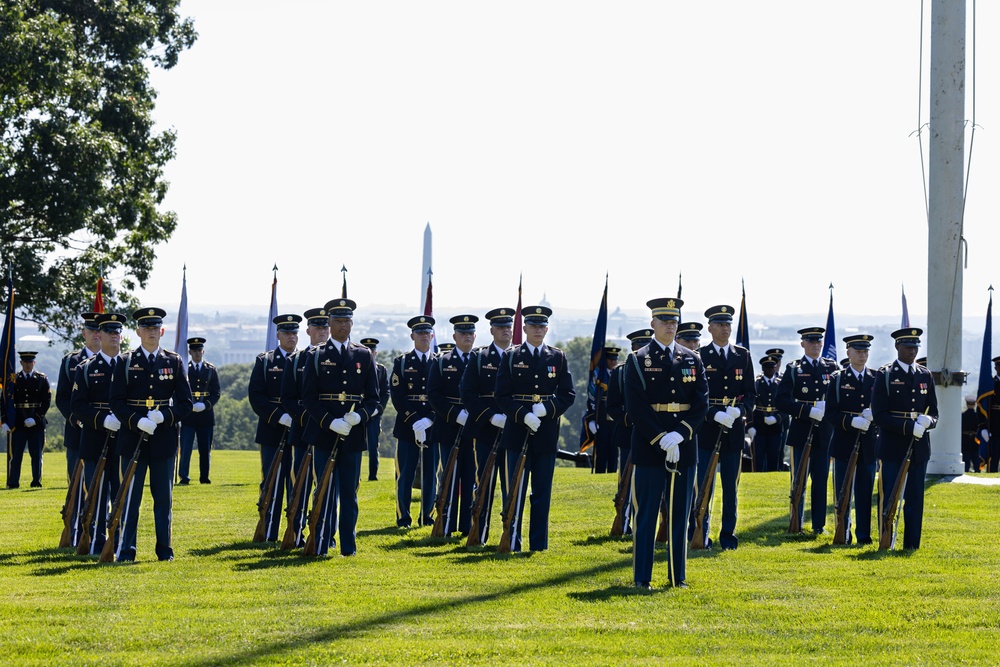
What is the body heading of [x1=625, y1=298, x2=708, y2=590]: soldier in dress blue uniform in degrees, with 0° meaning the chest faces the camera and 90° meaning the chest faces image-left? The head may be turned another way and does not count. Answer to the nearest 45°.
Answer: approximately 0°

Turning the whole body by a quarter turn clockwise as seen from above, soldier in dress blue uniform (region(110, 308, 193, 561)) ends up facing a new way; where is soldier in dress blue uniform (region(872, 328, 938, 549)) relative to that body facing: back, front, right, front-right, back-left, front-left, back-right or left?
back

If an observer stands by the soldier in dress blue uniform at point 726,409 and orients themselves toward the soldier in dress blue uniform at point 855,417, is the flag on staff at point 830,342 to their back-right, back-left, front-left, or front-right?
front-left

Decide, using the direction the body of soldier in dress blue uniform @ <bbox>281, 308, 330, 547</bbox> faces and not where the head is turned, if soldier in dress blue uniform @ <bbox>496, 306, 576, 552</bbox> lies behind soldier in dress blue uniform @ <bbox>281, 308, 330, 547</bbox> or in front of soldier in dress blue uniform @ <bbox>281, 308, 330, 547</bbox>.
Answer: in front

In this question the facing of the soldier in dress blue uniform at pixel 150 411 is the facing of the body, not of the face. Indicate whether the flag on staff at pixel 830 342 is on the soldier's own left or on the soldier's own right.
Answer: on the soldier's own left

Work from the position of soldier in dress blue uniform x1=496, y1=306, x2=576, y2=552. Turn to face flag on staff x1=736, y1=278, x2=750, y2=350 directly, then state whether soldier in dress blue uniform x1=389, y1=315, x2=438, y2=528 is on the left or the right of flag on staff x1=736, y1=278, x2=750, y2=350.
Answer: left

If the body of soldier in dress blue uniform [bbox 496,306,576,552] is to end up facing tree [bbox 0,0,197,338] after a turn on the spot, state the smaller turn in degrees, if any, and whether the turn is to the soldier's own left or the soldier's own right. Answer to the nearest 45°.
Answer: approximately 135° to the soldier's own right

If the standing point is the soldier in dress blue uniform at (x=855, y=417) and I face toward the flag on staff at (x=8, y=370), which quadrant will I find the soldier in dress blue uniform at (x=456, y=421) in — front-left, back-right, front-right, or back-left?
front-left

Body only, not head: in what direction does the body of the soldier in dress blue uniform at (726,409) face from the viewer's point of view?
toward the camera

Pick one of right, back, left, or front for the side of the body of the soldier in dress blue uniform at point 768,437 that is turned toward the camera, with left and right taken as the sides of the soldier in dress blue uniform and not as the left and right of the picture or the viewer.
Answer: front

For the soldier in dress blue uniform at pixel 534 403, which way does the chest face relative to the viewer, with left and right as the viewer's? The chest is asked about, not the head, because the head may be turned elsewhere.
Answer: facing the viewer
